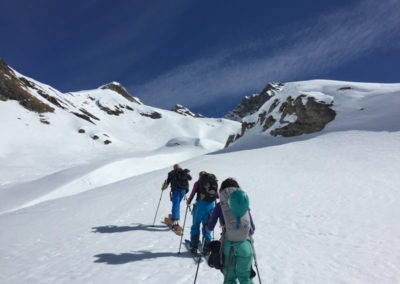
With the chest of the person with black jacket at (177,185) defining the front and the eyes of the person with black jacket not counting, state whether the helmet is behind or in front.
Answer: behind

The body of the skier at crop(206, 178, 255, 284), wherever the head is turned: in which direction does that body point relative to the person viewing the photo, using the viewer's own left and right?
facing away from the viewer

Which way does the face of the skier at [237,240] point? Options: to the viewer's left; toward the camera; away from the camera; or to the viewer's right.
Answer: away from the camera

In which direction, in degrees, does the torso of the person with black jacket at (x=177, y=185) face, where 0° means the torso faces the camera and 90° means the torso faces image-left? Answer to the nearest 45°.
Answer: approximately 180°
